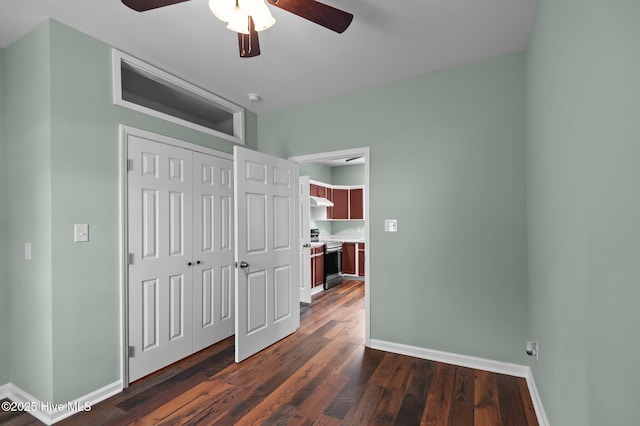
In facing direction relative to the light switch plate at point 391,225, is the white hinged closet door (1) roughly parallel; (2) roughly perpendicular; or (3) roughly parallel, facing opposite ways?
roughly perpendicular

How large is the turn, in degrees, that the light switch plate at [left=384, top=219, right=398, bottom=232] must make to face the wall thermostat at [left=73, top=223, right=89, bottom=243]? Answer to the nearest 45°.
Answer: approximately 45° to its right

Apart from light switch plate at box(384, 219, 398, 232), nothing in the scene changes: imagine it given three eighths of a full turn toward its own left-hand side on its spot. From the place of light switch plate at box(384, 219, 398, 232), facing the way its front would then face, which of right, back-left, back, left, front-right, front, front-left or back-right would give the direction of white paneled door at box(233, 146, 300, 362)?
back-left

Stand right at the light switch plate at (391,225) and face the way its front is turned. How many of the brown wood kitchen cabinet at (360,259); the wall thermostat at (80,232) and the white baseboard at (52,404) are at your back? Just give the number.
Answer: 1

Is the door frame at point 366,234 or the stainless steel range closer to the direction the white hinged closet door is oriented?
the door frame

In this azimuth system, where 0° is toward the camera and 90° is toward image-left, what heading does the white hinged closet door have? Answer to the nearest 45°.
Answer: approximately 315°

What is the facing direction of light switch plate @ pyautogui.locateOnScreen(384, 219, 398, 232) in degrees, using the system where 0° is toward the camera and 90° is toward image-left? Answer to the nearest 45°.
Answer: approximately 0°
